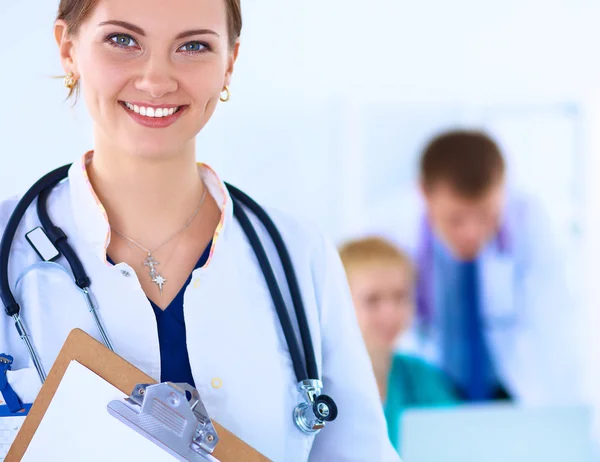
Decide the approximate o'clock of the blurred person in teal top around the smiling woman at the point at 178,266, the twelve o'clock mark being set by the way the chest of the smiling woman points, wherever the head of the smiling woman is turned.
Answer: The blurred person in teal top is roughly at 7 o'clock from the smiling woman.

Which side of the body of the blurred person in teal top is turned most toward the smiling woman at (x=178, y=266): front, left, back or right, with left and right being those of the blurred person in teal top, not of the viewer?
front

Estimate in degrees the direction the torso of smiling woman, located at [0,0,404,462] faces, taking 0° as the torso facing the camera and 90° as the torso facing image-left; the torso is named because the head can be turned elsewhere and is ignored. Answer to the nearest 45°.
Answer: approximately 0°

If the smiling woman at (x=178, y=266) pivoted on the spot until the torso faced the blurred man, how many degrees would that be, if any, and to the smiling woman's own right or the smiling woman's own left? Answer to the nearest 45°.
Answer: approximately 135° to the smiling woman's own left

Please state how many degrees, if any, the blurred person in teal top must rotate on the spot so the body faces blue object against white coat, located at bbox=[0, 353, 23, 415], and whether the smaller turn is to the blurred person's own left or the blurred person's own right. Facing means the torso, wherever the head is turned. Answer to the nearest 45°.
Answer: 0° — they already face it

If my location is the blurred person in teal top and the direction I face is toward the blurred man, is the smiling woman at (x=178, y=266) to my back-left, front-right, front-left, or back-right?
back-right

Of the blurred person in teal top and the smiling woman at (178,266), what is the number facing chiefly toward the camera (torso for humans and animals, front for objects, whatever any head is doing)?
2

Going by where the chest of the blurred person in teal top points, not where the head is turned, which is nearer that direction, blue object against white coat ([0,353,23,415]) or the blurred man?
the blue object against white coat
